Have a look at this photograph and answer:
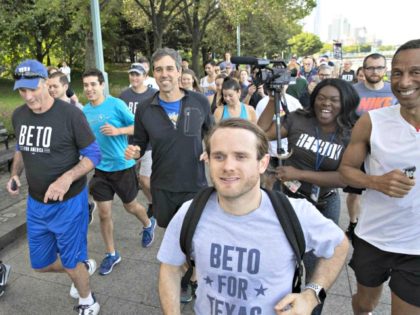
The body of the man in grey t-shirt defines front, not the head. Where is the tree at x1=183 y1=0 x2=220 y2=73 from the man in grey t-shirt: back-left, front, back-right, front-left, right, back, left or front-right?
back

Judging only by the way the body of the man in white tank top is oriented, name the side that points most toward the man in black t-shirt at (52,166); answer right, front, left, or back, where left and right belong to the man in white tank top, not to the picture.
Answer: right

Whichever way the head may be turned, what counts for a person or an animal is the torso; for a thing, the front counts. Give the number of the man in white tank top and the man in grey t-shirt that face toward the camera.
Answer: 2

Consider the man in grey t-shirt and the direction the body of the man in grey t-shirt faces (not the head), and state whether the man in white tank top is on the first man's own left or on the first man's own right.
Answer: on the first man's own left

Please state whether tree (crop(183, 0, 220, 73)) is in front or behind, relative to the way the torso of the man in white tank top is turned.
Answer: behind

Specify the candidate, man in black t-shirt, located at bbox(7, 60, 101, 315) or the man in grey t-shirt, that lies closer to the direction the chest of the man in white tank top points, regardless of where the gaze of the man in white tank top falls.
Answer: the man in grey t-shirt

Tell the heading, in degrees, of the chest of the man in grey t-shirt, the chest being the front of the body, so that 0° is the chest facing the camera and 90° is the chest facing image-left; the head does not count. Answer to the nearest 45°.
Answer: approximately 0°

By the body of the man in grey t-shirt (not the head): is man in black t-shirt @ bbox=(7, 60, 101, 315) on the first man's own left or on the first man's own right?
on the first man's own right
